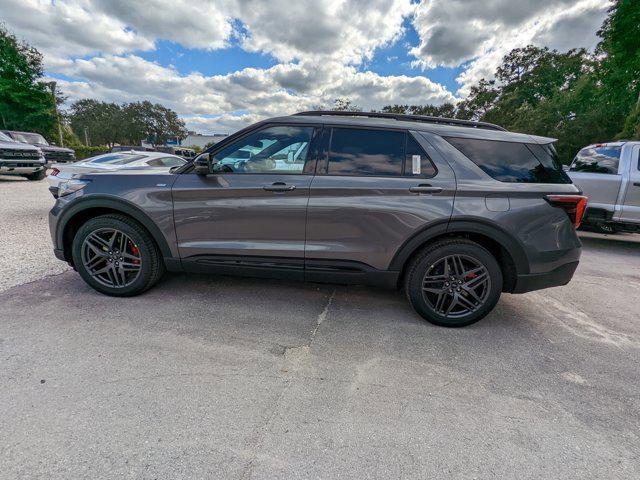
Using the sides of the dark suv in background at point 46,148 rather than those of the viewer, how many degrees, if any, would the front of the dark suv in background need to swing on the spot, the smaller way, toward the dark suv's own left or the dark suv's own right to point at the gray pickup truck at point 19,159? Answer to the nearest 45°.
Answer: approximately 45° to the dark suv's own right

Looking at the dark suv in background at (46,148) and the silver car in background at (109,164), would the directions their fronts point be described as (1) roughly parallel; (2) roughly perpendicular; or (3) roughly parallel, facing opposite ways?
roughly perpendicular

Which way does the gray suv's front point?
to the viewer's left

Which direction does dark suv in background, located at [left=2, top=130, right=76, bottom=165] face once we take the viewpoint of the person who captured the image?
facing the viewer and to the right of the viewer

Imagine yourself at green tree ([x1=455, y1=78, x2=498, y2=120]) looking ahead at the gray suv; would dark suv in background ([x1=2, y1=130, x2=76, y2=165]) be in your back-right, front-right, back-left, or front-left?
front-right

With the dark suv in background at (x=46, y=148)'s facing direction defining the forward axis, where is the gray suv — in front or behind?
in front
